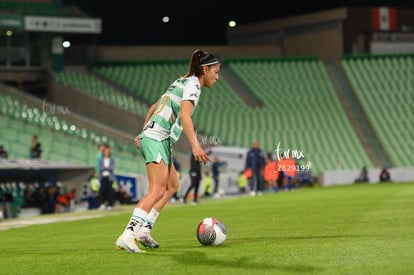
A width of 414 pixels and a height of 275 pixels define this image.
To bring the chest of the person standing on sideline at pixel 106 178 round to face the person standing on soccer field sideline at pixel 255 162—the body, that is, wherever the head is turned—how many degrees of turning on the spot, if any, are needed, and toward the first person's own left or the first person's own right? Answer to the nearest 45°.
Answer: approximately 135° to the first person's own left

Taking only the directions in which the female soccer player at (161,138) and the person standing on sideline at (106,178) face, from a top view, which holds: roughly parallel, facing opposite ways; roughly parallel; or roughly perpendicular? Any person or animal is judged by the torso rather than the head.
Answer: roughly perpendicular

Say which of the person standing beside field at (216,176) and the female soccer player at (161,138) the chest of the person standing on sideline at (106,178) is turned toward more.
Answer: the female soccer player

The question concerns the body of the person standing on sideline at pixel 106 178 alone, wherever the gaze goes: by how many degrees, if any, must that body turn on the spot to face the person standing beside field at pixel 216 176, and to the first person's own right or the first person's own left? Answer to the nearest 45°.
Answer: approximately 135° to the first person's own left

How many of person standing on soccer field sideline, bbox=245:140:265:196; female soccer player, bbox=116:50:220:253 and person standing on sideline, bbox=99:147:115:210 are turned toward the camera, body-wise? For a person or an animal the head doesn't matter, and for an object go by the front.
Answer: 2

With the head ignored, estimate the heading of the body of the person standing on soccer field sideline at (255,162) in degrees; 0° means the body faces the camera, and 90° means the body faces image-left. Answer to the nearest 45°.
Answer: approximately 0°

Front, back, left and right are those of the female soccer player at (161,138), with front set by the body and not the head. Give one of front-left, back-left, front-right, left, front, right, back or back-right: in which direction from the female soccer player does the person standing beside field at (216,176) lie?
left

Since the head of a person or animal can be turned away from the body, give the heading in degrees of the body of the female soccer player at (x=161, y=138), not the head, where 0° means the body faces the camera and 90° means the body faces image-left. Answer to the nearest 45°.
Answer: approximately 270°

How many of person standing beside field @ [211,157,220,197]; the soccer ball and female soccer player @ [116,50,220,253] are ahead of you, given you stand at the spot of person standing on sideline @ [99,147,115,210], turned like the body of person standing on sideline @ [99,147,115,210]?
2

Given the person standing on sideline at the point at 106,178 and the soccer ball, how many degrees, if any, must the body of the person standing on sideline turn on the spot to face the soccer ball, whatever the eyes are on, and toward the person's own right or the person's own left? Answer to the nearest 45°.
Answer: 0° — they already face it

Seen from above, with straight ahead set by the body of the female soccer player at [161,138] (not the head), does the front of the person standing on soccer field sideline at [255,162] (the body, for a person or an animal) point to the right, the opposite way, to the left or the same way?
to the right

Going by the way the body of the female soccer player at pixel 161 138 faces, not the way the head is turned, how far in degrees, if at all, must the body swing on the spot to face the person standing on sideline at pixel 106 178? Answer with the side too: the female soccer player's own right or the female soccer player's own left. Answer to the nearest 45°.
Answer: approximately 90° to the female soccer player's own left
